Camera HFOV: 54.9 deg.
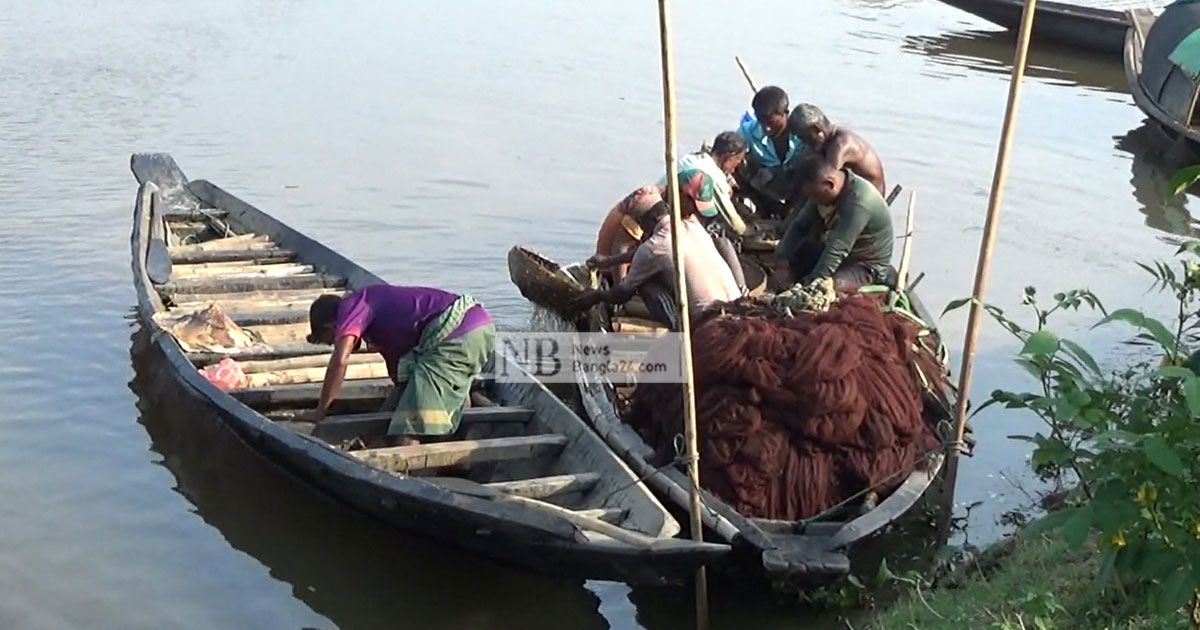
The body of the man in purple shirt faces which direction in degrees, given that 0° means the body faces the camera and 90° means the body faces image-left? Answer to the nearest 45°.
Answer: approximately 90°

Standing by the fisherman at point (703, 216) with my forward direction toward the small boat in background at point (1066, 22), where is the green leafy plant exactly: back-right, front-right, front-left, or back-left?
back-right

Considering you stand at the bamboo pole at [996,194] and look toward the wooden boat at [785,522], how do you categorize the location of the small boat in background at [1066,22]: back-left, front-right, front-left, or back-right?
back-right

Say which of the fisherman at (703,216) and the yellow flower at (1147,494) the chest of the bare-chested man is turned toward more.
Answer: the fisherman
